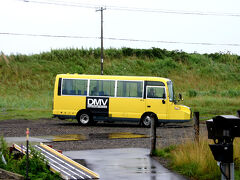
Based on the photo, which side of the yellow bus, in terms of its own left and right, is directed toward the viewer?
right
